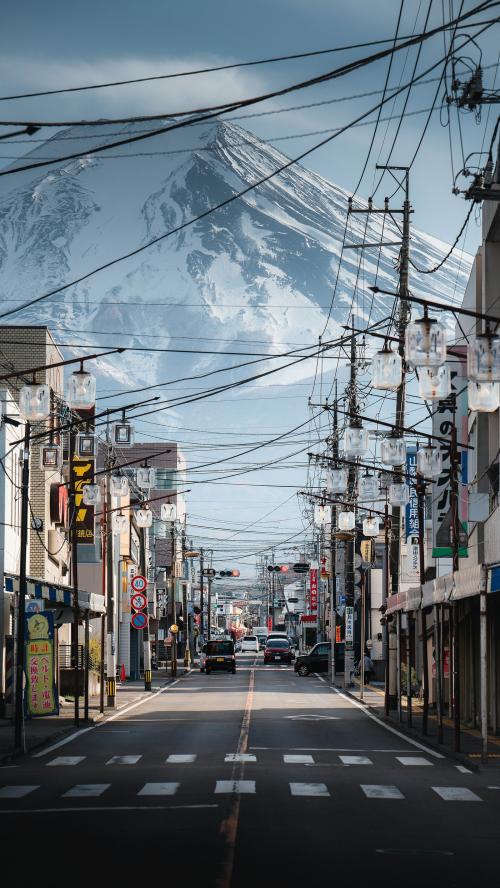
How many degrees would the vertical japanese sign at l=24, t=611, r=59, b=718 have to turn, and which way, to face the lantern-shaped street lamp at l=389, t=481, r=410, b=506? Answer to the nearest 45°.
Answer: approximately 135° to its left

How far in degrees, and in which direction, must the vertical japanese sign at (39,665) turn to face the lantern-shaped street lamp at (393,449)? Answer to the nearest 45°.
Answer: approximately 90° to its left

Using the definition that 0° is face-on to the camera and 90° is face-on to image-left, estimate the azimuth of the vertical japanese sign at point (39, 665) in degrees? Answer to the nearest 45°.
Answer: approximately 0°

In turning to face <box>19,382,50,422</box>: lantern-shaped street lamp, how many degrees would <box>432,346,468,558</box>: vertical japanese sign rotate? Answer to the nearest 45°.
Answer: approximately 45° to its right

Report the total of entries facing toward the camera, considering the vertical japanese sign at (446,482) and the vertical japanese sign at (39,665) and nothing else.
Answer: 2

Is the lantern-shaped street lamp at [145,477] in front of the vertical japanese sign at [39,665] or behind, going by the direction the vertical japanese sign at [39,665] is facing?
behind

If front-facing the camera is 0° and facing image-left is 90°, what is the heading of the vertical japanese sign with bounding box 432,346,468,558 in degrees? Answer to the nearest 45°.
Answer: approximately 0°

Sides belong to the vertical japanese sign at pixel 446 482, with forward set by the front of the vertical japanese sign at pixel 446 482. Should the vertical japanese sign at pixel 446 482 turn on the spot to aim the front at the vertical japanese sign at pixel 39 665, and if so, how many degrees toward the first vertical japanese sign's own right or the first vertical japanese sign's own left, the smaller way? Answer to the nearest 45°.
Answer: approximately 90° to the first vertical japanese sign's own right
